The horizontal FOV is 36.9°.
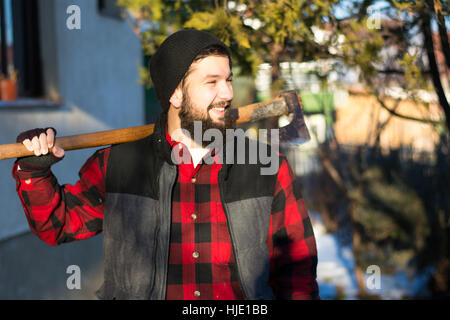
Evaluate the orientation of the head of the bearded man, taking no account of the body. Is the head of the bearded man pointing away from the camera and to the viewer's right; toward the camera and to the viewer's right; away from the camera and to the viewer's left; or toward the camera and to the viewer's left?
toward the camera and to the viewer's right

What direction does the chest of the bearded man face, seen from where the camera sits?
toward the camera
